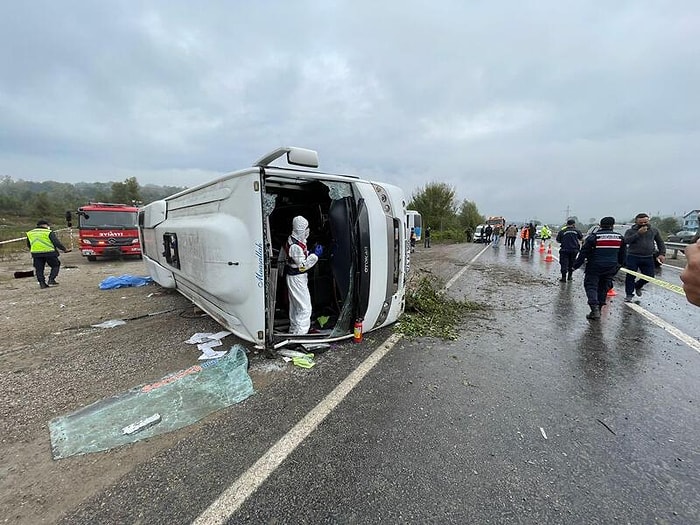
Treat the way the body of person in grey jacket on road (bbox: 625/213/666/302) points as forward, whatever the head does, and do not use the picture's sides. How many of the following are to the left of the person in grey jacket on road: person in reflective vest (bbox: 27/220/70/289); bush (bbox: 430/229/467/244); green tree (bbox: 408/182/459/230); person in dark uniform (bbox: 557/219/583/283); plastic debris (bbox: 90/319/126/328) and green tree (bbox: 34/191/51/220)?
0

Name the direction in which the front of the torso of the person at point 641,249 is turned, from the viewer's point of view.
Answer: toward the camera

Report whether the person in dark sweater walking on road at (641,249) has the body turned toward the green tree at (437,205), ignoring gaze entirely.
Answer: no

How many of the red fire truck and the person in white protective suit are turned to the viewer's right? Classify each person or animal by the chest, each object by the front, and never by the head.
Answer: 1

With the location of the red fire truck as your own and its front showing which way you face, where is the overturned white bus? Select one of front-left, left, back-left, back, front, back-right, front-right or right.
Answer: front

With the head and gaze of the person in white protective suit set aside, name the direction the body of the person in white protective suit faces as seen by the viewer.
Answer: to the viewer's right

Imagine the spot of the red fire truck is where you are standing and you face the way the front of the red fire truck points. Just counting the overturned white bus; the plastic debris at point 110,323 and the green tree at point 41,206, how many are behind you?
1

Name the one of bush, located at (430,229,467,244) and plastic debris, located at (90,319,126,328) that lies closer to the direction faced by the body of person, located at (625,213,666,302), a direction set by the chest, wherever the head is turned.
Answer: the plastic debris

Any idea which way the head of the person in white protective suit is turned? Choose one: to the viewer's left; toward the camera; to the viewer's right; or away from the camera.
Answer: to the viewer's right

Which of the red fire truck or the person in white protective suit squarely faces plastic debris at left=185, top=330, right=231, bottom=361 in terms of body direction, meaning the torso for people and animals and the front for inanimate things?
the red fire truck

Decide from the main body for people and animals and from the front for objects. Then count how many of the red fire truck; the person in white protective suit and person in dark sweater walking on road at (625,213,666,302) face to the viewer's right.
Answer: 1

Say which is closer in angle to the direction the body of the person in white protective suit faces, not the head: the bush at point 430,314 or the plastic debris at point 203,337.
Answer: the bush

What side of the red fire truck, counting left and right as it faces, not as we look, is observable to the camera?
front

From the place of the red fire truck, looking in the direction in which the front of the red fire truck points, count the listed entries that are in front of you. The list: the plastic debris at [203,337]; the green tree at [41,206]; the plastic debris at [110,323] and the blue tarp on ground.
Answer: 3

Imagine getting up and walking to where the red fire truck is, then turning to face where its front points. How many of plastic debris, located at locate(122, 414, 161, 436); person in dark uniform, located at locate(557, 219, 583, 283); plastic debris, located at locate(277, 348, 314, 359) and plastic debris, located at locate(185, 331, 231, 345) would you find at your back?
0

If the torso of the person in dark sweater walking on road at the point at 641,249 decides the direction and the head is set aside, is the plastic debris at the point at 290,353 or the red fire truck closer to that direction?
the plastic debris

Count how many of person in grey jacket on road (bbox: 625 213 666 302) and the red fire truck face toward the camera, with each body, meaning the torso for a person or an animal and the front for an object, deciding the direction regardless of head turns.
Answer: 2
